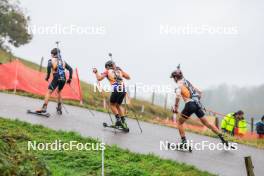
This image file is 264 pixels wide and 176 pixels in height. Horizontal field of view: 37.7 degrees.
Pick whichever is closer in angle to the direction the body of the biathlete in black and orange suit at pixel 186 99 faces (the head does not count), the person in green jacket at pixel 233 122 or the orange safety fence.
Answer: the orange safety fence

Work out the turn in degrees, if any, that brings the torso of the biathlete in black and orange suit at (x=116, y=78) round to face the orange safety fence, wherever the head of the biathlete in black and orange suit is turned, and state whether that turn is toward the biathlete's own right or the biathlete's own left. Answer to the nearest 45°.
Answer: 0° — they already face it

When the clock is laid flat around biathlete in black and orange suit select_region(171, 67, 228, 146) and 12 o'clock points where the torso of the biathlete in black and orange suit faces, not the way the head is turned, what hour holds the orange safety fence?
The orange safety fence is roughly at 12 o'clock from the biathlete in black and orange suit.

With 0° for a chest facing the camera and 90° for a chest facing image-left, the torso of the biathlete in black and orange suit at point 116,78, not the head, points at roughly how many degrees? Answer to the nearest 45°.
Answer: approximately 135°

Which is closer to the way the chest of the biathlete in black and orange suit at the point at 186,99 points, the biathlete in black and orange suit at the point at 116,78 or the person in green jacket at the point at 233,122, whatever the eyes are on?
the biathlete in black and orange suit

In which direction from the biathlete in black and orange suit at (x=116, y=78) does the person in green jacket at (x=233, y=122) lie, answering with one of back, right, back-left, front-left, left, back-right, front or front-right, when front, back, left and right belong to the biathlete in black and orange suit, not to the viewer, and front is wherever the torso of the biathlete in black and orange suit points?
right

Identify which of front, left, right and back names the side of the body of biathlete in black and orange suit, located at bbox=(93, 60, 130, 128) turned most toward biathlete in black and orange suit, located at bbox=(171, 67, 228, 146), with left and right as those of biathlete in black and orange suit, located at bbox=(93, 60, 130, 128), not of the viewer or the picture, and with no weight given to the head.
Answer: back

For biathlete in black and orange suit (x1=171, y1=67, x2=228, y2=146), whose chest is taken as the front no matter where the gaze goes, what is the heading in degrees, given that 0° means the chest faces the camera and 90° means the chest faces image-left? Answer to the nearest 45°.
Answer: approximately 135°
